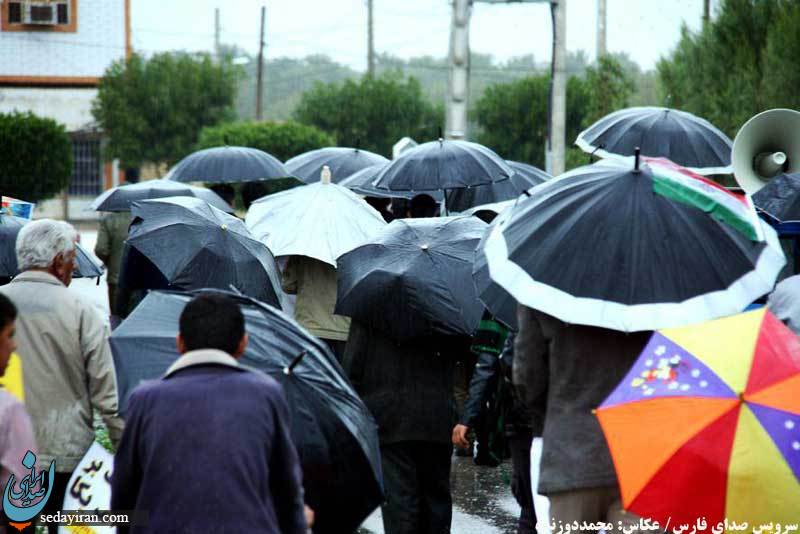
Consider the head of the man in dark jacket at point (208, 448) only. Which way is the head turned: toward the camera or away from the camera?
away from the camera

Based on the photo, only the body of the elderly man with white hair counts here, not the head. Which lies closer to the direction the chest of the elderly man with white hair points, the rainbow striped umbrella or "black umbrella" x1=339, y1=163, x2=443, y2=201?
the black umbrella

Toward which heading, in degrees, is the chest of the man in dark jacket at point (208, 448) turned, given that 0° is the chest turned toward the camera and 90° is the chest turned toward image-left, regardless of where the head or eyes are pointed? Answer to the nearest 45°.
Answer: approximately 180°

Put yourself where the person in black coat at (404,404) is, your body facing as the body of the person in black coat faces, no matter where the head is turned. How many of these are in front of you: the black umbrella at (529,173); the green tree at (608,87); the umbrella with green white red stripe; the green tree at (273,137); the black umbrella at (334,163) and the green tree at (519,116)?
5

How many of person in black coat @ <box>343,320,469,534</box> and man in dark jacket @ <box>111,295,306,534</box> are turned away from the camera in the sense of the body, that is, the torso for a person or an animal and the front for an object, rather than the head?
2

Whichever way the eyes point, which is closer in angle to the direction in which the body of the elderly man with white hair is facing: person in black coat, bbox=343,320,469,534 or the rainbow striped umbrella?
the person in black coat

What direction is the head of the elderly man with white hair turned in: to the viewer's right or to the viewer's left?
to the viewer's right

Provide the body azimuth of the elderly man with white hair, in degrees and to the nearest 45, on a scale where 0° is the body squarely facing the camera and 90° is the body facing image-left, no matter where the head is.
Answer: approximately 225°

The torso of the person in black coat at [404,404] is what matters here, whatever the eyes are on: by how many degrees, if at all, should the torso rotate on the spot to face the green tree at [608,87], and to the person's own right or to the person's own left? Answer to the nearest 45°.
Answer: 0° — they already face it

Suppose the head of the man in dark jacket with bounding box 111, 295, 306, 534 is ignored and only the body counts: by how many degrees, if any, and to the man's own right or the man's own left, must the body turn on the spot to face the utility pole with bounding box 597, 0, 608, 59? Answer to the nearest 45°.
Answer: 0° — they already face it

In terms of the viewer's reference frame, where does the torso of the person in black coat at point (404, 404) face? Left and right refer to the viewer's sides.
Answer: facing away from the viewer

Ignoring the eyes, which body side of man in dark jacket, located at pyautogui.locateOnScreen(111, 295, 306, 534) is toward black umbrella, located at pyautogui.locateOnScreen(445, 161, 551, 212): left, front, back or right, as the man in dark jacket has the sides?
front

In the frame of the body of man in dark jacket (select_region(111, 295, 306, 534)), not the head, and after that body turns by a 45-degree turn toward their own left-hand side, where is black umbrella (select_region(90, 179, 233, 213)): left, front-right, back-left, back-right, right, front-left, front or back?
front-right

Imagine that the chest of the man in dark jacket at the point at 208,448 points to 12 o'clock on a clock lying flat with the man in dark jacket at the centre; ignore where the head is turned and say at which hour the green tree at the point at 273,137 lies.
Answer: The green tree is roughly at 12 o'clock from the man in dark jacket.

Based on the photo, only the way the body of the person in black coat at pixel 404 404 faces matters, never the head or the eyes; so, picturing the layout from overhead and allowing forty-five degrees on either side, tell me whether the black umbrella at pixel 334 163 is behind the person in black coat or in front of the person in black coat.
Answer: in front

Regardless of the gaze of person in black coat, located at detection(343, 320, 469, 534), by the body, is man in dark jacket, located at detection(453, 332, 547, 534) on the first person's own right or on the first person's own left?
on the first person's own right

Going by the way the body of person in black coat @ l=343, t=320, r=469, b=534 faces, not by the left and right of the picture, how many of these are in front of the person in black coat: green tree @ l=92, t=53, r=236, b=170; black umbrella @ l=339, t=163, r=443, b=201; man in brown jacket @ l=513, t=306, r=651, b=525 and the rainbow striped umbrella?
2
